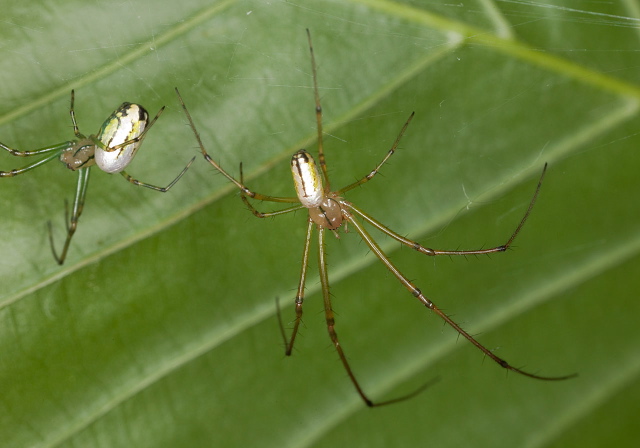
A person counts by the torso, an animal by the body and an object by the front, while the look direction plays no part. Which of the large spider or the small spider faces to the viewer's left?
the small spider

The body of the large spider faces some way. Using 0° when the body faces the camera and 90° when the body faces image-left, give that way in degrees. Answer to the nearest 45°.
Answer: approximately 315°

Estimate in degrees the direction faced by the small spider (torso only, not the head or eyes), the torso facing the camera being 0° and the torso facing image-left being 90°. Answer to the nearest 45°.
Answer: approximately 90°

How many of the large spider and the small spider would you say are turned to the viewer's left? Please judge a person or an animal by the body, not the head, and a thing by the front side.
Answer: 1
